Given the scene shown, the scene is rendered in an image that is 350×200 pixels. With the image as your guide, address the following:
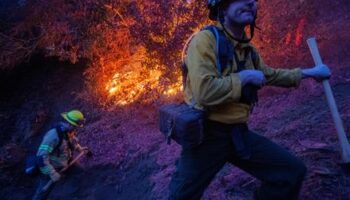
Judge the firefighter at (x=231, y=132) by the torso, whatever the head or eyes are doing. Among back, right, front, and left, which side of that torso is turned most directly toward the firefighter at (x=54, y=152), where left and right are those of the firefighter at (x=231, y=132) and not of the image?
back

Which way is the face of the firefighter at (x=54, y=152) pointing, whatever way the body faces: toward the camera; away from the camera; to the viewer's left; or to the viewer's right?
to the viewer's right

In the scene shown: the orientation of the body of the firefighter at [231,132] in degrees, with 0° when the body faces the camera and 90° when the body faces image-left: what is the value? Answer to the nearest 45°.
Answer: approximately 315°
